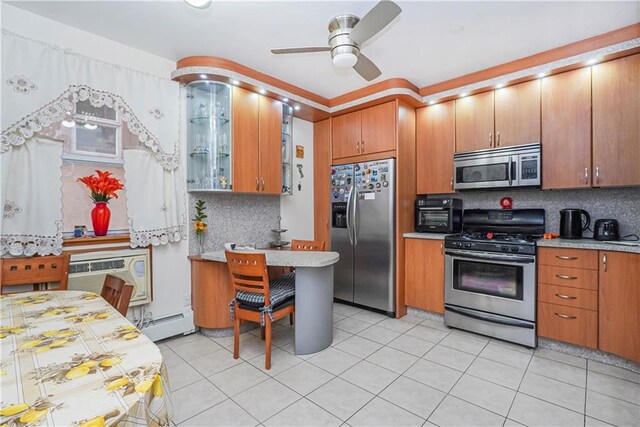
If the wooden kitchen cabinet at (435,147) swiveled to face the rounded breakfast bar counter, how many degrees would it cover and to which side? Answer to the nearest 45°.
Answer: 0° — it already faces it

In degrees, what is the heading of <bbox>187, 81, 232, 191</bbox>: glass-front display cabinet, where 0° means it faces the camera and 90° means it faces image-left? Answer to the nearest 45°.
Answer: approximately 0°

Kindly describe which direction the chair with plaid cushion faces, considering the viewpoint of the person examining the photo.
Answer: facing away from the viewer and to the right of the viewer

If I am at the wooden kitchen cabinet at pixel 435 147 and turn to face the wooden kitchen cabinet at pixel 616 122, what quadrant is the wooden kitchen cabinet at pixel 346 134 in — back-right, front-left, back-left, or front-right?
back-right

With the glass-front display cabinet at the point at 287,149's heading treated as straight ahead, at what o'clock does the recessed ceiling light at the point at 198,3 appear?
The recessed ceiling light is roughly at 2 o'clock from the glass-front display cabinet.

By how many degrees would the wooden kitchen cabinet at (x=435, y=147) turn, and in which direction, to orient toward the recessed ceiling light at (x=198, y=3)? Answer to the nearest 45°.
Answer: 0° — it already faces it

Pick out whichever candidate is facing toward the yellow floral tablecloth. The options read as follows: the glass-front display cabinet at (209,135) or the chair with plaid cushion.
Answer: the glass-front display cabinet

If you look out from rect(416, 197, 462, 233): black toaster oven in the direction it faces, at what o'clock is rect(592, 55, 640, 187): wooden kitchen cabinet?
The wooden kitchen cabinet is roughly at 8 o'clock from the black toaster oven.

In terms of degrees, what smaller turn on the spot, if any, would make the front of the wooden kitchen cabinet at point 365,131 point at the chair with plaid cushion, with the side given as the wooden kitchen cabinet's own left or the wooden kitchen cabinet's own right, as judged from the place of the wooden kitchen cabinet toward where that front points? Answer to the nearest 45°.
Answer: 0° — it already faces it
